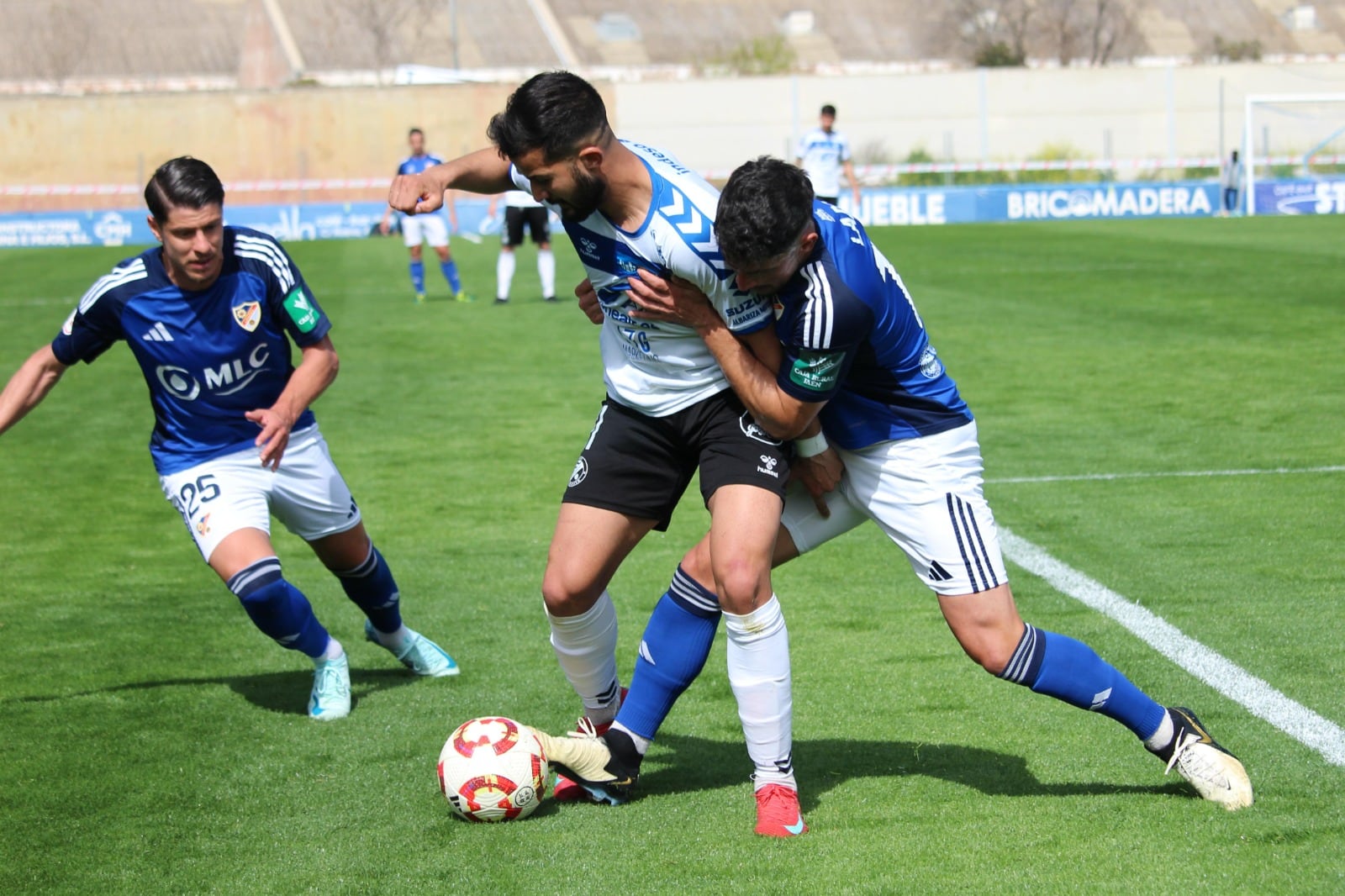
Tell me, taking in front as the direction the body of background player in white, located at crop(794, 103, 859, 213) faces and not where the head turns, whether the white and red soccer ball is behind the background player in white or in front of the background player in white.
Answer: in front

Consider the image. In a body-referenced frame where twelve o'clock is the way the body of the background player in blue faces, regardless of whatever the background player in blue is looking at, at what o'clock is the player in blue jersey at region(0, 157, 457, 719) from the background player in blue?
The player in blue jersey is roughly at 12 o'clock from the background player in blue.

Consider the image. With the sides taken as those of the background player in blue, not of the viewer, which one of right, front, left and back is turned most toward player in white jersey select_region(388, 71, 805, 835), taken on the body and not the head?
front

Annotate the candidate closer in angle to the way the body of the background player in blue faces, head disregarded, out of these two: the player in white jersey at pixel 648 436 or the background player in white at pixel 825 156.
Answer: the player in white jersey

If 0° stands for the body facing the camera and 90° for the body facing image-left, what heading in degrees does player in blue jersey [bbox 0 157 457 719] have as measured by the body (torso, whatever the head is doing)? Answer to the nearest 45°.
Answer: approximately 0°
